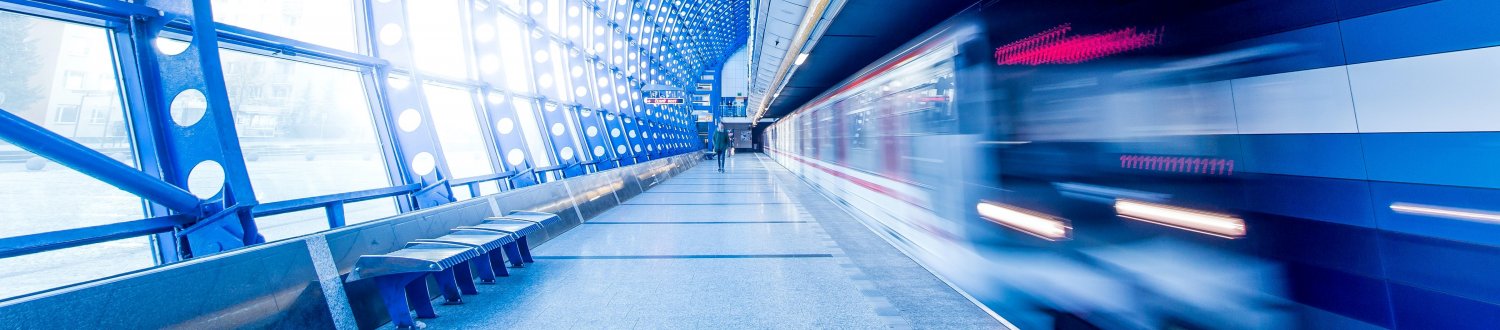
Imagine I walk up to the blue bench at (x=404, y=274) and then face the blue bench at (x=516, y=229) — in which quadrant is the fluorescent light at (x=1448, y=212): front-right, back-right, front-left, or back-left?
back-right

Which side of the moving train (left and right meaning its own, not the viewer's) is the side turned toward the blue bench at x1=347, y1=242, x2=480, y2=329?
right

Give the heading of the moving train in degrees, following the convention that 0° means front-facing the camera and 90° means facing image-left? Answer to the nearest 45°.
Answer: approximately 315°

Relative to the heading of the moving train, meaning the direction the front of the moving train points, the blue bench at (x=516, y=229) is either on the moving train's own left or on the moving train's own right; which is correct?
on the moving train's own right

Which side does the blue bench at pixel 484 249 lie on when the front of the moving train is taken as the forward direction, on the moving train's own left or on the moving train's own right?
on the moving train's own right
